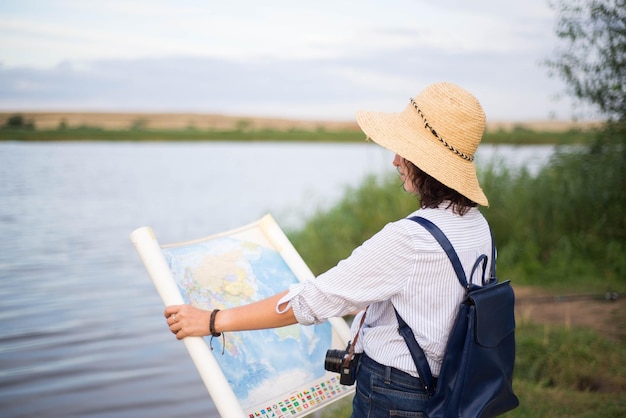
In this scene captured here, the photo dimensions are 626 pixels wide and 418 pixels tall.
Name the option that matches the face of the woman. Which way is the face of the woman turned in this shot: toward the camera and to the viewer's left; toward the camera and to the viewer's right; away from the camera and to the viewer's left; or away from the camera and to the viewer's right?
away from the camera and to the viewer's left

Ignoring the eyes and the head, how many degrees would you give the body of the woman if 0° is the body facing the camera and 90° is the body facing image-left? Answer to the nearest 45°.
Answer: approximately 135°
